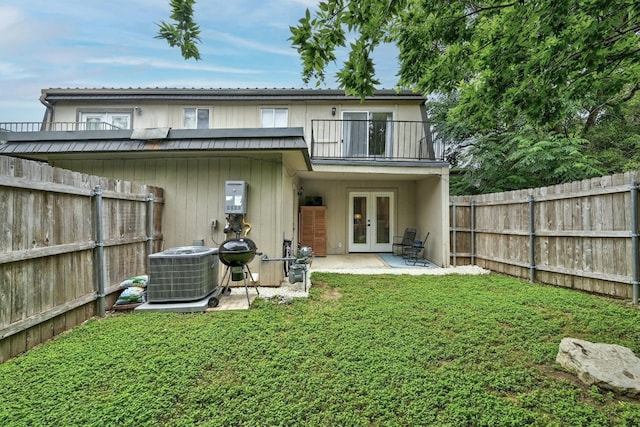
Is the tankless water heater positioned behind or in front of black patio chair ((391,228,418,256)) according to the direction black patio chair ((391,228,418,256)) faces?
in front

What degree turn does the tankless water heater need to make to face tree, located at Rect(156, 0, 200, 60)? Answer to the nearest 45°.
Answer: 0° — it already faces it

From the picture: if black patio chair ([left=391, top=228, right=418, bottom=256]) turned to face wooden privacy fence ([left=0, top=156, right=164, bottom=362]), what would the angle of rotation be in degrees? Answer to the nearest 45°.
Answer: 0° — it already faces it

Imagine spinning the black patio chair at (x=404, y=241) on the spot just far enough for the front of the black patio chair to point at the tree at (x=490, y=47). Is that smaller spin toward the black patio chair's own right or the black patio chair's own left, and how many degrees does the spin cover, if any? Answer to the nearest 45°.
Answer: approximately 45° to the black patio chair's own left

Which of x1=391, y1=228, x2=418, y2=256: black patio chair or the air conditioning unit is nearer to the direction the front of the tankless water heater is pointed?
the air conditioning unit

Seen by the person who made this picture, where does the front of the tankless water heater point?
facing the viewer

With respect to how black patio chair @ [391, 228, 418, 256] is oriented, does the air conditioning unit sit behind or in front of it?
in front

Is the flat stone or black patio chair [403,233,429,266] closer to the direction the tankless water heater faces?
the flat stone

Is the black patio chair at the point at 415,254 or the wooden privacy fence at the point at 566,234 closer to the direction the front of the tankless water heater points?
the wooden privacy fence

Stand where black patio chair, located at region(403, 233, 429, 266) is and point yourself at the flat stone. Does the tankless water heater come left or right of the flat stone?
right

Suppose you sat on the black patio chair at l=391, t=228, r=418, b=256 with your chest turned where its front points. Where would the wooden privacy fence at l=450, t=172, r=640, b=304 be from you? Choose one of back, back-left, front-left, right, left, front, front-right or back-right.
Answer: left

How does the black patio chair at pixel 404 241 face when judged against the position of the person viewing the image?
facing the viewer and to the left of the viewer
